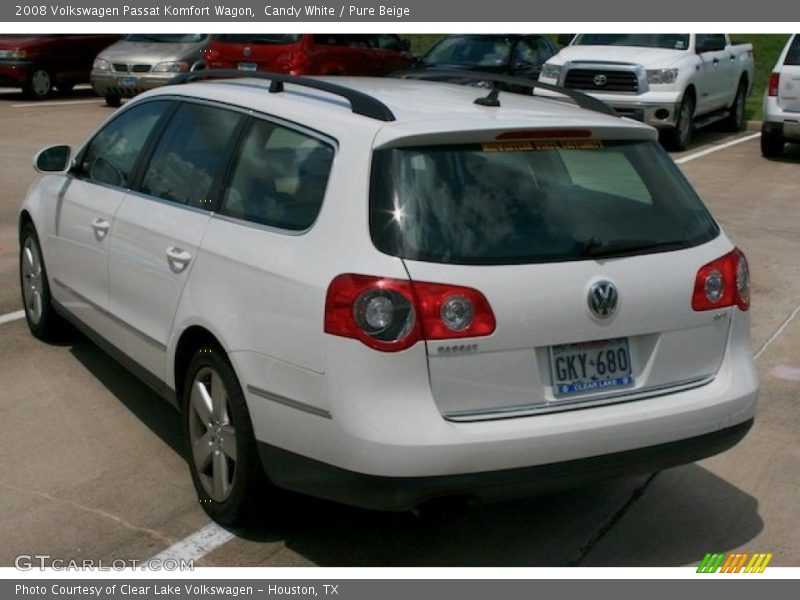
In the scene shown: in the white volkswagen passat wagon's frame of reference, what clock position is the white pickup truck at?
The white pickup truck is roughly at 2 o'clock from the white volkswagen passat wagon.

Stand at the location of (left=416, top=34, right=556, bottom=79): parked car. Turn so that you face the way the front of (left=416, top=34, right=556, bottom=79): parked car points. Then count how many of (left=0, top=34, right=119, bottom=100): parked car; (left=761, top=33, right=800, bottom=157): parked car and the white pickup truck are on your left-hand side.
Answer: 2

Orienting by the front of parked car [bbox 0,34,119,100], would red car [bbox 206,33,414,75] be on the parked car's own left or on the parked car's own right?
on the parked car's own left

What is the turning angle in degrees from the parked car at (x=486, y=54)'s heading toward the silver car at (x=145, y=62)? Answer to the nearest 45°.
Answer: approximately 45° to its right

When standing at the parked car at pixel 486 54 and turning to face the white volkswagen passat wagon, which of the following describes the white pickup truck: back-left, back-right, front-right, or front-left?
front-left

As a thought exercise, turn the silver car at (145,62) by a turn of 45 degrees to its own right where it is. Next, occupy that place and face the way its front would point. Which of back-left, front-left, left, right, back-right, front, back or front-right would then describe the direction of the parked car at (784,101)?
back-left

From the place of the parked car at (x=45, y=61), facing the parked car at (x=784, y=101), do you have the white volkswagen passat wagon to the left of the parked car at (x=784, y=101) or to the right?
right

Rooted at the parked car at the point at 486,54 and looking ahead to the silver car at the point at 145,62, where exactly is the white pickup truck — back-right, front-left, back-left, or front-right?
back-left

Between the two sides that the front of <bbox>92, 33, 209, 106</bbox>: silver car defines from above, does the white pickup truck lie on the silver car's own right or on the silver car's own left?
on the silver car's own left

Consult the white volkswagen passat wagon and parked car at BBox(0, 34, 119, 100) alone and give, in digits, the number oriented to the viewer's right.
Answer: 0

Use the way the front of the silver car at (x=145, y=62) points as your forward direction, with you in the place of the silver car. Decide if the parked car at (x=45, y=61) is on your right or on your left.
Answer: on your right

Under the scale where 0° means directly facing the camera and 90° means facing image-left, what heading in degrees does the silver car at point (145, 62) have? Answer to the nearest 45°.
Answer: approximately 45°

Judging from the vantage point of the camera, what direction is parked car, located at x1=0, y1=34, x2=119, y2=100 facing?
facing the viewer and to the left of the viewer

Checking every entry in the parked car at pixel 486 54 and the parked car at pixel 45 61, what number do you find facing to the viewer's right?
0

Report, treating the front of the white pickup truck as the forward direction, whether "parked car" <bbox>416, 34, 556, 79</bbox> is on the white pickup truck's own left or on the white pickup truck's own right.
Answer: on the white pickup truck's own right

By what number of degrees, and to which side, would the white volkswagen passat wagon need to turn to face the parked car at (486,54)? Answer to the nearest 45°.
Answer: approximately 45° to its right
